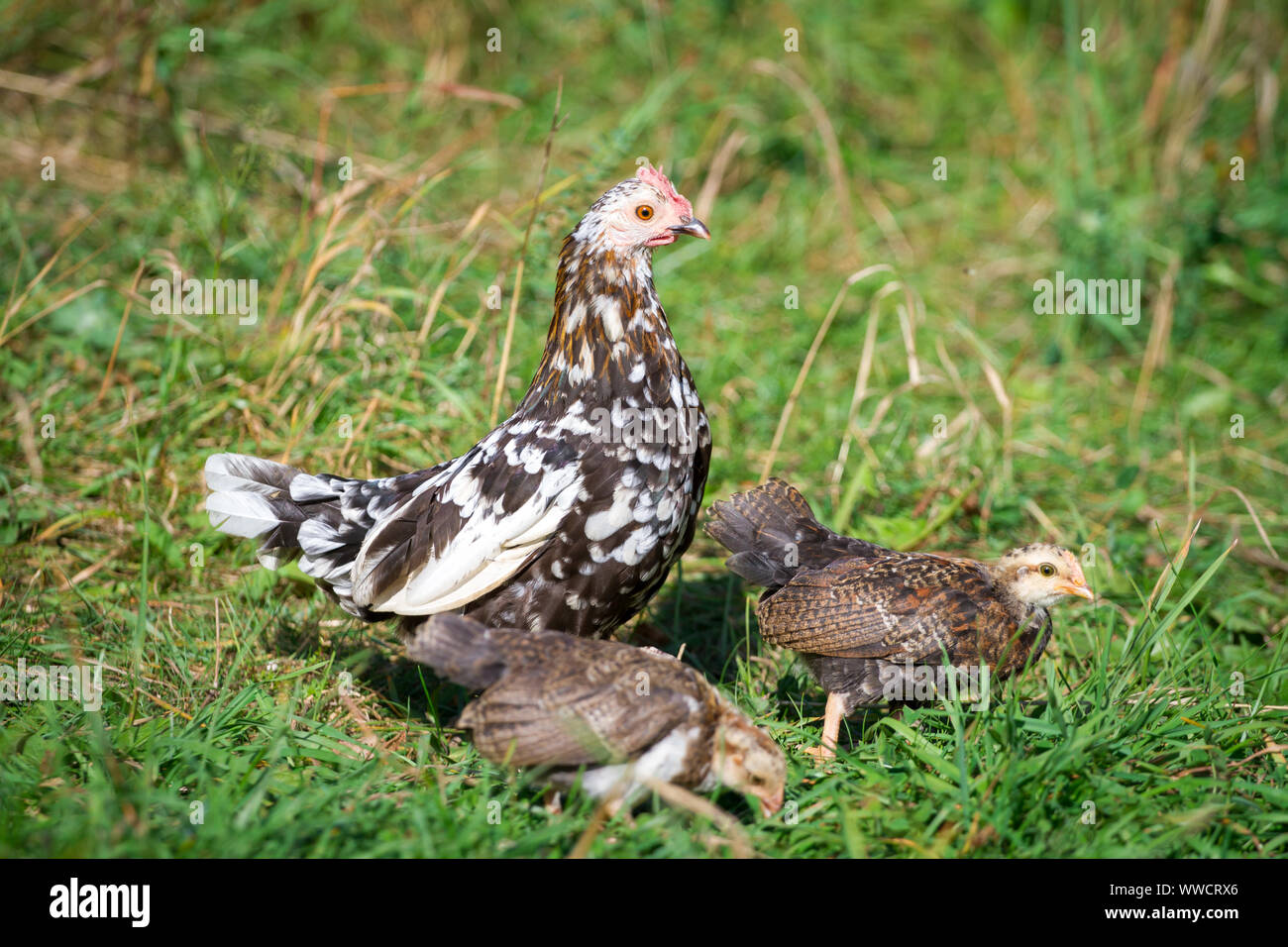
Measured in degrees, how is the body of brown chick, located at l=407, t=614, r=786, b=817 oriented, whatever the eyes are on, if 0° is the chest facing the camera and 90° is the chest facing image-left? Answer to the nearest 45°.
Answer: approximately 270°

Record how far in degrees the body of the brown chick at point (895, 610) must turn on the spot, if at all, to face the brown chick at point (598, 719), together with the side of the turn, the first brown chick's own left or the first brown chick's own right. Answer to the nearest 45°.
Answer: approximately 135° to the first brown chick's own right

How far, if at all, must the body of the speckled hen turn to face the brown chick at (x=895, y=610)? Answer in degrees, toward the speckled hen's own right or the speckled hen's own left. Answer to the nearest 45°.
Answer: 0° — it already faces it

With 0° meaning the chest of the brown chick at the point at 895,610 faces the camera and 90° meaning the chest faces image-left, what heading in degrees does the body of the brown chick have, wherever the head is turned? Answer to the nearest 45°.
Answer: approximately 270°

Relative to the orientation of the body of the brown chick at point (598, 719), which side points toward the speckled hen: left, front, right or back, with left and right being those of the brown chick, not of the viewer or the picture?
left

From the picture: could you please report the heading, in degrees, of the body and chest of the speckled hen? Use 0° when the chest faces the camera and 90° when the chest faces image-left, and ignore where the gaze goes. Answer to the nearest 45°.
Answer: approximately 270°
